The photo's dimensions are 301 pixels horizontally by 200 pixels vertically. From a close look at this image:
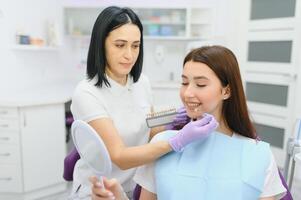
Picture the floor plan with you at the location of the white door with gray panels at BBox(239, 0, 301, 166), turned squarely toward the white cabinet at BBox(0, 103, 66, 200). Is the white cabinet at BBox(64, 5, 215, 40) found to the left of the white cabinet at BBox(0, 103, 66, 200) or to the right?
right

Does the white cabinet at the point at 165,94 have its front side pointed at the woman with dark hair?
yes

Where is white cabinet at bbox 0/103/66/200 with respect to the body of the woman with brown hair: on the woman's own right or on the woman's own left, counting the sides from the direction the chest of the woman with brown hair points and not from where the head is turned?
on the woman's own right

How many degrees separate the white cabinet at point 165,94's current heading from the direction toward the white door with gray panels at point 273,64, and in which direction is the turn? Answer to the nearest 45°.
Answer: approximately 90° to its left

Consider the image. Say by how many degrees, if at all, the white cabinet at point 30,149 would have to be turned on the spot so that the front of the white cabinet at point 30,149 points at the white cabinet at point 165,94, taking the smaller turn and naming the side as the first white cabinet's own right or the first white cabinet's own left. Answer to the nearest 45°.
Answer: approximately 90° to the first white cabinet's own left

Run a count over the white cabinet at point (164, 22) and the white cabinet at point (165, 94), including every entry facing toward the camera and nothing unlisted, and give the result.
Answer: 2

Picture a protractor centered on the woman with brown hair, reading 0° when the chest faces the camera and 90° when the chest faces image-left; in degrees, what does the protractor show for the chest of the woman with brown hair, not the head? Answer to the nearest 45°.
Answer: approximately 45°

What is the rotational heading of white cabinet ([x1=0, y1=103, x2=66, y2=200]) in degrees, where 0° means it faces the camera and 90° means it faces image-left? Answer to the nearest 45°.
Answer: approximately 315°
